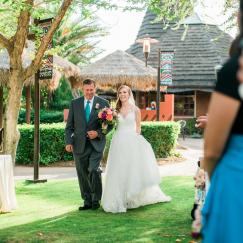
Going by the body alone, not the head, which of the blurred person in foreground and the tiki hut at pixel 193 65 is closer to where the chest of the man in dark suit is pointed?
the blurred person in foreground

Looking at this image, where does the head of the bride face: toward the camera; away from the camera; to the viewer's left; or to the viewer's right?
toward the camera

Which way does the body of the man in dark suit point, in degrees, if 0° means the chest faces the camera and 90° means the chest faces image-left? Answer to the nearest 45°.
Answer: approximately 0°

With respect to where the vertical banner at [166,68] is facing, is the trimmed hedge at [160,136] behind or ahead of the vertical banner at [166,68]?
ahead

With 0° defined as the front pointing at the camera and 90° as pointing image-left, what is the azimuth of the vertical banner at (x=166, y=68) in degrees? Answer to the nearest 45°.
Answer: approximately 0°

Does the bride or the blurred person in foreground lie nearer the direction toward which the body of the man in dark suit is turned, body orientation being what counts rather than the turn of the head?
the blurred person in foreground

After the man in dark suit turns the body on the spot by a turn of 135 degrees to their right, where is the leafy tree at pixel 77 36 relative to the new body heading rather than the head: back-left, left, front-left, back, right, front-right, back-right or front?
front-right

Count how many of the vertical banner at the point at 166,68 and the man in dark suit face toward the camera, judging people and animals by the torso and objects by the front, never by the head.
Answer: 2

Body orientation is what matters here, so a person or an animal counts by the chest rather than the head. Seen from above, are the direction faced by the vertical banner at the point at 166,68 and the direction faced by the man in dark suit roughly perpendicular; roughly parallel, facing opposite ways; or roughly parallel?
roughly parallel

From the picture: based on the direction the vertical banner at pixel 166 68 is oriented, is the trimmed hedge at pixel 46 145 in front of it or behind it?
in front

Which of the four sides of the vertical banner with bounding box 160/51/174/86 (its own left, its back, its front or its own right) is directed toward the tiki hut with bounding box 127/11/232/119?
back

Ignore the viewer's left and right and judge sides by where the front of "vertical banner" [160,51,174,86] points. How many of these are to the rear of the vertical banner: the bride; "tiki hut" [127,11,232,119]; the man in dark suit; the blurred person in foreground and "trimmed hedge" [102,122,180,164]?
1

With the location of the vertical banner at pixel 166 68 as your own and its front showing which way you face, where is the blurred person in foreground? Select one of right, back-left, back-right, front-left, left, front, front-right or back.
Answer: front
